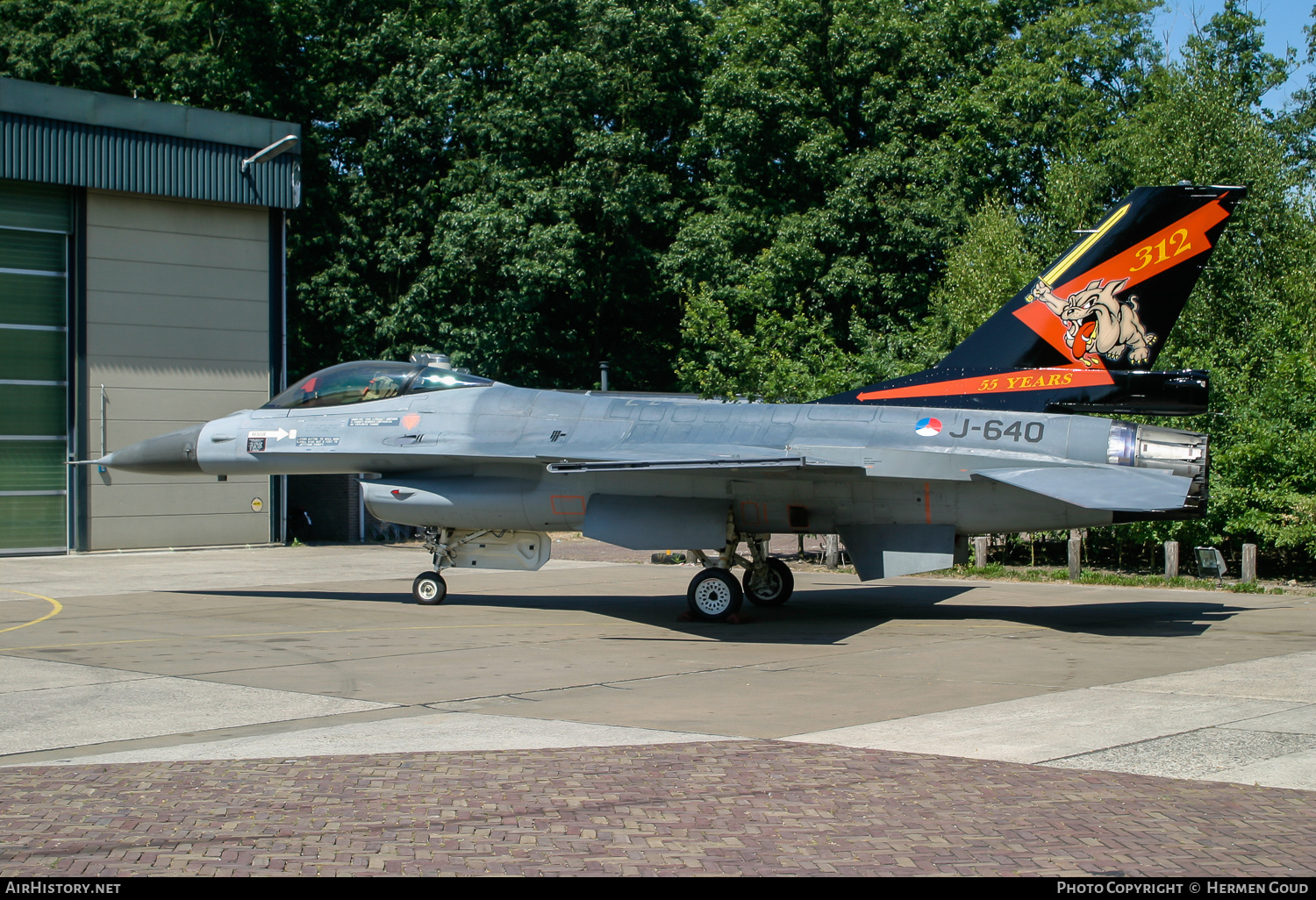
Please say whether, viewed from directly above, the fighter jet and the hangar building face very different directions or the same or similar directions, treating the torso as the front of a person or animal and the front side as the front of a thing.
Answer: very different directions

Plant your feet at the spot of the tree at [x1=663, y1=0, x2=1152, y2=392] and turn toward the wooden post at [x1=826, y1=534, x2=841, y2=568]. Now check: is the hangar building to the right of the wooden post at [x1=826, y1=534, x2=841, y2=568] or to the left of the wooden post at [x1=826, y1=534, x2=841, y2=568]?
right

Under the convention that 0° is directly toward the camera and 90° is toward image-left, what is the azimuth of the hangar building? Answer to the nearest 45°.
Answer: approximately 315°

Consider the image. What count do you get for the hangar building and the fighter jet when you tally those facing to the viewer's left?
1

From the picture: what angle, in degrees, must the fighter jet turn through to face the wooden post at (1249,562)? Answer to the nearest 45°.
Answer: approximately 135° to its right

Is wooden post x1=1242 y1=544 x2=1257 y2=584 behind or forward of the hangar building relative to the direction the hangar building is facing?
forward

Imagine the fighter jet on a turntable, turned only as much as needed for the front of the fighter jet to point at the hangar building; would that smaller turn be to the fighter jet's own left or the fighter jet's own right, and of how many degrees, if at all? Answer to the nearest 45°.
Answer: approximately 45° to the fighter jet's own right

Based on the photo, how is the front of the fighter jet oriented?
to the viewer's left
